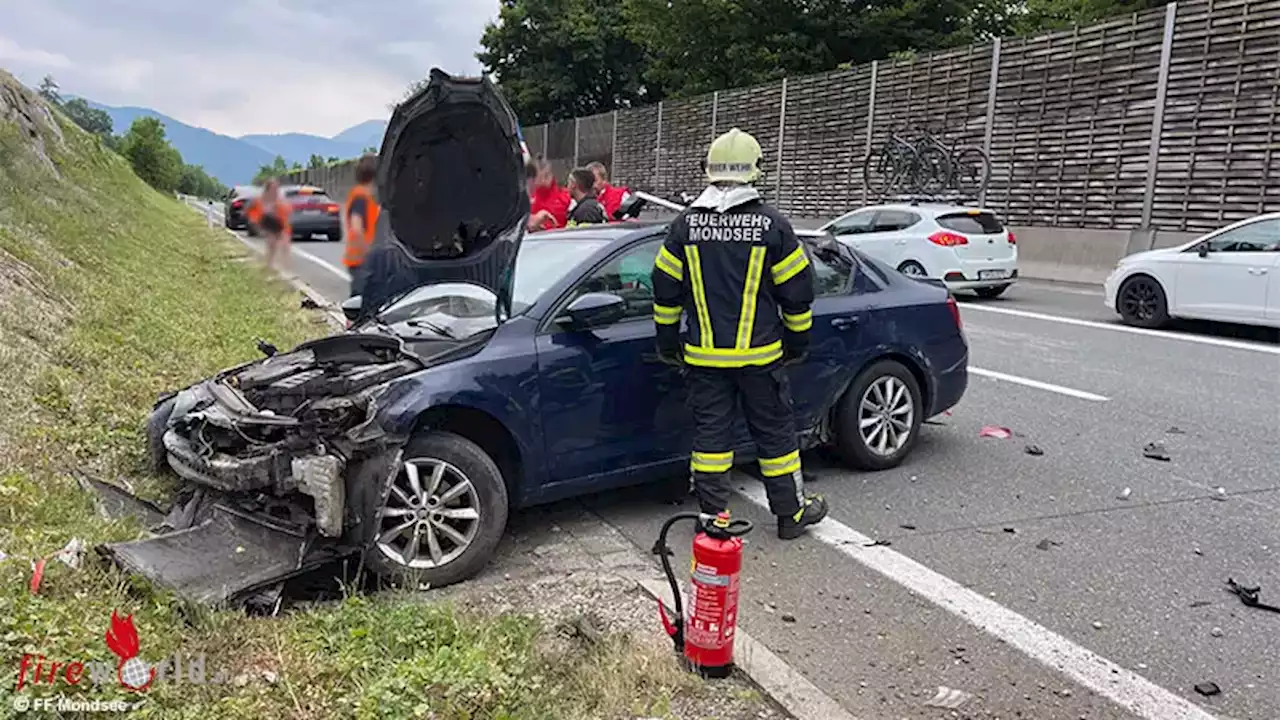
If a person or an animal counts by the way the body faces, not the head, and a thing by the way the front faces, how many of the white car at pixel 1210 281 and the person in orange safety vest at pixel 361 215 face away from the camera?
0

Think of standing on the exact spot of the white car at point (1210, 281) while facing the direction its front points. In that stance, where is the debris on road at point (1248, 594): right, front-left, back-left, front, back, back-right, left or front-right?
left

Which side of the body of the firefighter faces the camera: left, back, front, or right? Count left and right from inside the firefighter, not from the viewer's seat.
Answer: back

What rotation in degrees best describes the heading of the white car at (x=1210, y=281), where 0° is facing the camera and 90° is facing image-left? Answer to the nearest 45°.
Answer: approximately 90°

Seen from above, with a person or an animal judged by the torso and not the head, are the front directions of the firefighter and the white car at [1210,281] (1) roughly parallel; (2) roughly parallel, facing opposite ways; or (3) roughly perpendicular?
roughly perpendicular

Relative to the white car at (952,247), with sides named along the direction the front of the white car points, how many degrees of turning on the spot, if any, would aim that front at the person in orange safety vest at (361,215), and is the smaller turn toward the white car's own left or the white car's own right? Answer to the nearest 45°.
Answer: approximately 135° to the white car's own left

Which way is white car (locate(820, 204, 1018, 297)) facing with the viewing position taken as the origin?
facing away from the viewer and to the left of the viewer

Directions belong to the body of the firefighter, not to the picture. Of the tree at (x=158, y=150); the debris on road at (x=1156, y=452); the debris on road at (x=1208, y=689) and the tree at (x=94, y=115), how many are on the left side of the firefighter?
2

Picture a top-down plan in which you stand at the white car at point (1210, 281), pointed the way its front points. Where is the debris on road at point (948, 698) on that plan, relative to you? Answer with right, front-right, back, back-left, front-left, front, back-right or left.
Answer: left

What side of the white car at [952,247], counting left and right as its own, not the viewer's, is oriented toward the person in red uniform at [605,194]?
left

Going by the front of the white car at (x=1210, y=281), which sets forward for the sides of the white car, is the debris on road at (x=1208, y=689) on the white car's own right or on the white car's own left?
on the white car's own left

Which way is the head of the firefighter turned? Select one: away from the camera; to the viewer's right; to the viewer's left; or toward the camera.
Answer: away from the camera

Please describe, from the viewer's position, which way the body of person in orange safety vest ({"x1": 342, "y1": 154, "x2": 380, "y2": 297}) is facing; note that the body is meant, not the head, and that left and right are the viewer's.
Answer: facing to the right of the viewer

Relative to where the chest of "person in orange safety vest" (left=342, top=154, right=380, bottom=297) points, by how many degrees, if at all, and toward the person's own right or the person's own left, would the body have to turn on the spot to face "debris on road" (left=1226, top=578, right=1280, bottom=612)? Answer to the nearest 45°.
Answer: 0° — they already face it
